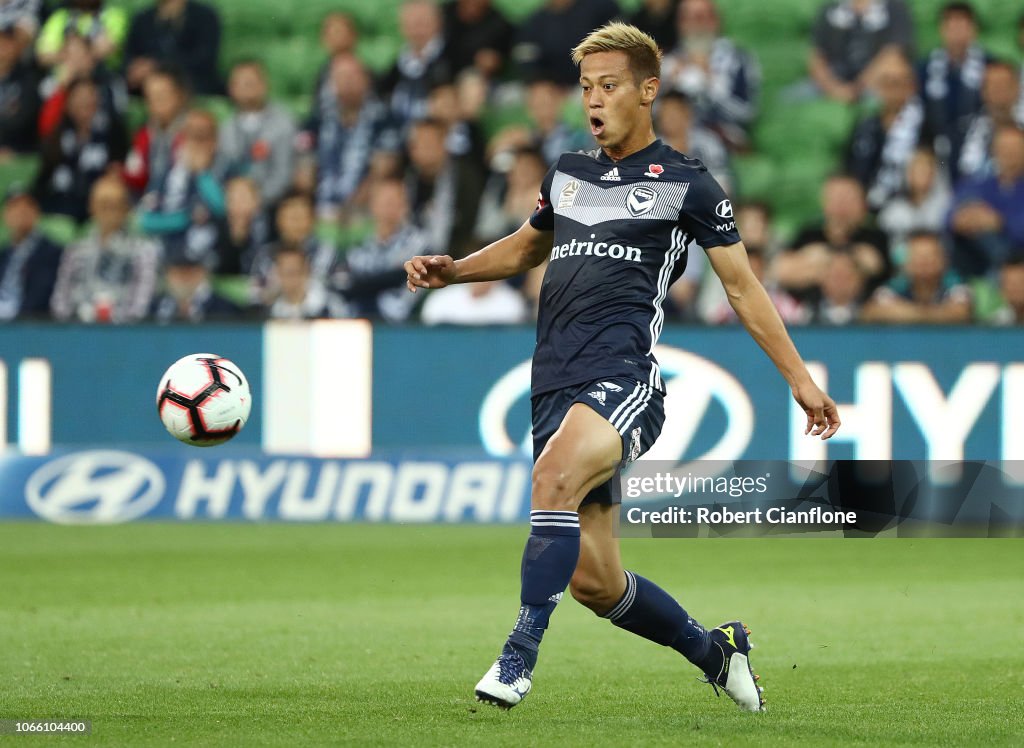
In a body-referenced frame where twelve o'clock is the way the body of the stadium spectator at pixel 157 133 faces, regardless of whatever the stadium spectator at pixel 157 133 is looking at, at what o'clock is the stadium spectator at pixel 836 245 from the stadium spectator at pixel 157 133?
the stadium spectator at pixel 836 245 is roughly at 10 o'clock from the stadium spectator at pixel 157 133.

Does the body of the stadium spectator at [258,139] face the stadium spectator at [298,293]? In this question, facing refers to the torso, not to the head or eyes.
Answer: yes

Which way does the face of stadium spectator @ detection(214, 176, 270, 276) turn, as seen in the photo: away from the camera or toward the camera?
toward the camera

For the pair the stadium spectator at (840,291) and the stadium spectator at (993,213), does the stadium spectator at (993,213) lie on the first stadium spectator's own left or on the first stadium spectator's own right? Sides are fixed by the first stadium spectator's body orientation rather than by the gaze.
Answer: on the first stadium spectator's own left

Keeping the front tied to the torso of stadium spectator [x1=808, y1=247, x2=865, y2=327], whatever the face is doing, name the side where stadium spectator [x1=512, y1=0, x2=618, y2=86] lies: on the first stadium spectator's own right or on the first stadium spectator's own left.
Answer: on the first stadium spectator's own right

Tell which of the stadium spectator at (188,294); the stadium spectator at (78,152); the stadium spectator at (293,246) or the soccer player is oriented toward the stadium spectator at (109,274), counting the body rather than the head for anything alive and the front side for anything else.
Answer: the stadium spectator at (78,152)

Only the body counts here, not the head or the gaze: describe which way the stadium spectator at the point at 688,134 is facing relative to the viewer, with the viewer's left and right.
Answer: facing the viewer

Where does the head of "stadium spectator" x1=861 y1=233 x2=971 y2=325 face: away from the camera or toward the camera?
toward the camera

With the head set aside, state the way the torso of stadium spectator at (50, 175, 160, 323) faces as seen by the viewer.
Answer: toward the camera

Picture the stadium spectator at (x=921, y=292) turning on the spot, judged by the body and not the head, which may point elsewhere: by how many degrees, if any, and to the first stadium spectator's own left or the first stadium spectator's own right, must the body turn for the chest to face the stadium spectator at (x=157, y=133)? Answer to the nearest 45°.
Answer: approximately 90° to the first stadium spectator's own right

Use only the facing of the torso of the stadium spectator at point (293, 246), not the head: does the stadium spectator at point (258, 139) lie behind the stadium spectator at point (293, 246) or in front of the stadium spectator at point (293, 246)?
behind

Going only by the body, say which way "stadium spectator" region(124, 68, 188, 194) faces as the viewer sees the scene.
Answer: toward the camera

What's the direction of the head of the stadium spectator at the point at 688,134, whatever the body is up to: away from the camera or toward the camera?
toward the camera

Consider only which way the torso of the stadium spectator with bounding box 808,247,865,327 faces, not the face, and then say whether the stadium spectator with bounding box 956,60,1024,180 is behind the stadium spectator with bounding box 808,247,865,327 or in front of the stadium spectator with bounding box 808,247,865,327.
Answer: behind

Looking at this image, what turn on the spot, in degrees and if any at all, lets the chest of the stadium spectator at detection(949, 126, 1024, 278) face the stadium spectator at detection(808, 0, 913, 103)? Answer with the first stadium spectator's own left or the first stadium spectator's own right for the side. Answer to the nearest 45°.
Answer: approximately 135° to the first stadium spectator's own right

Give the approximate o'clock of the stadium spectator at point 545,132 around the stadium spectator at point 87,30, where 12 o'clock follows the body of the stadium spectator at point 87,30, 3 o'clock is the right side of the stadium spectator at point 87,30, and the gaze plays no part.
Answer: the stadium spectator at point 545,132 is roughly at 10 o'clock from the stadium spectator at point 87,30.

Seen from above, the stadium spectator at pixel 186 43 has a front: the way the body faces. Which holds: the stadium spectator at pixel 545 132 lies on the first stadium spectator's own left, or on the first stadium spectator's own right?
on the first stadium spectator's own left
